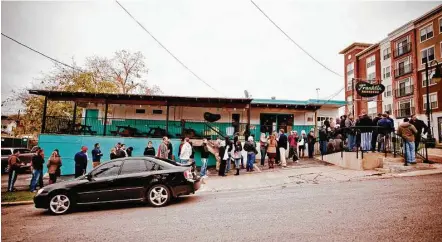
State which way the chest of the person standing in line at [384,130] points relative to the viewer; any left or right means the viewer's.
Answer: facing away from the viewer

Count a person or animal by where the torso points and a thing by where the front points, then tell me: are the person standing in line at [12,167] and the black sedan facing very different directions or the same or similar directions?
very different directions

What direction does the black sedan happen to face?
to the viewer's left

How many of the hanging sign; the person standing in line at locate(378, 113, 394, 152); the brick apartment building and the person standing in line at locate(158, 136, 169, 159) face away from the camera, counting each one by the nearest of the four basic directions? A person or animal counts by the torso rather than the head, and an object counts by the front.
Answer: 1

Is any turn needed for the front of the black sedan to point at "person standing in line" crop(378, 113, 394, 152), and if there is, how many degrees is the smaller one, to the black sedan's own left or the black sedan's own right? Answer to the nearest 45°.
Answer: approximately 180°

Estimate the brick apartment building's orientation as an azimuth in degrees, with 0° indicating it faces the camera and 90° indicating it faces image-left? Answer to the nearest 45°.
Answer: approximately 45°

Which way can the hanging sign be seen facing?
toward the camera
